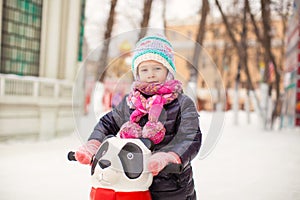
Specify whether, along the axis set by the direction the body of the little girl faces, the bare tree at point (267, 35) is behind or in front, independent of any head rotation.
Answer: behind

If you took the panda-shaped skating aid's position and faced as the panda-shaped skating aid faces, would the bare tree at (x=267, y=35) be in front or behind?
behind

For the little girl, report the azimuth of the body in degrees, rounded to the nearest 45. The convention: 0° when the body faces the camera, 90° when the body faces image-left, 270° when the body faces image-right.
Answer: approximately 45°
